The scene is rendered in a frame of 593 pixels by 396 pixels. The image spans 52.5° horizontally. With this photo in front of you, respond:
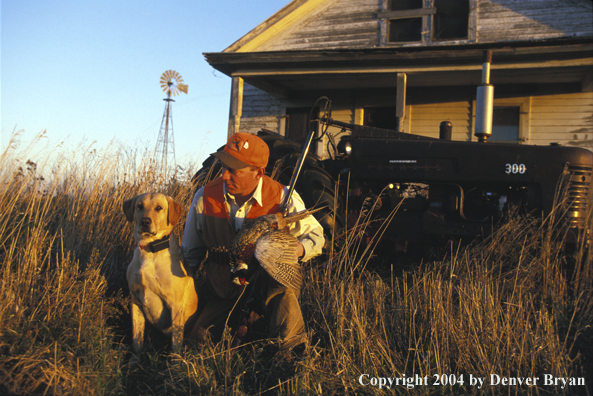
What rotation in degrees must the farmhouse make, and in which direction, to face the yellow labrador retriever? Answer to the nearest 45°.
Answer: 0° — it already faces it

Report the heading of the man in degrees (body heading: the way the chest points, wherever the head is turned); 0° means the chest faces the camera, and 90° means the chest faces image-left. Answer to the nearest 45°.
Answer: approximately 0°
